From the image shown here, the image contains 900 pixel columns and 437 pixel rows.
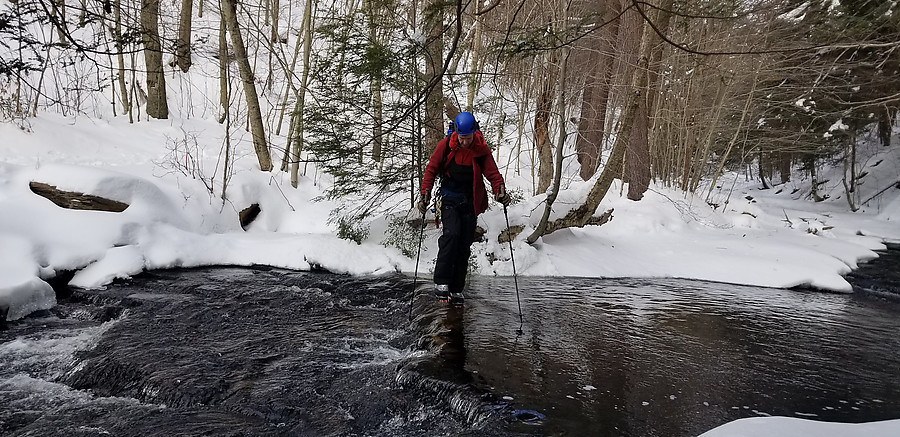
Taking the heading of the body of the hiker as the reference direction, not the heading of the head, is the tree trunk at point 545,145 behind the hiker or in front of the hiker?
behind

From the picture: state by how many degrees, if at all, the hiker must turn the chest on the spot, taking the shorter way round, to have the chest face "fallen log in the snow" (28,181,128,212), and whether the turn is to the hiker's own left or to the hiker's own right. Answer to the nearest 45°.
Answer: approximately 90° to the hiker's own right

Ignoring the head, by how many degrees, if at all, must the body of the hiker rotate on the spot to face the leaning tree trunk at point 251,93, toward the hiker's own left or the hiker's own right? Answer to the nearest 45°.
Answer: approximately 135° to the hiker's own right

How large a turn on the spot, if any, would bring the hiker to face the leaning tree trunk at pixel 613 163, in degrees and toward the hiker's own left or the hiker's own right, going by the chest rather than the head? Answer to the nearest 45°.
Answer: approximately 135° to the hiker's own left

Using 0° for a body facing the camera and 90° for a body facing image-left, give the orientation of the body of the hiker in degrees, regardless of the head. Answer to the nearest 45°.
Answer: approximately 0°
